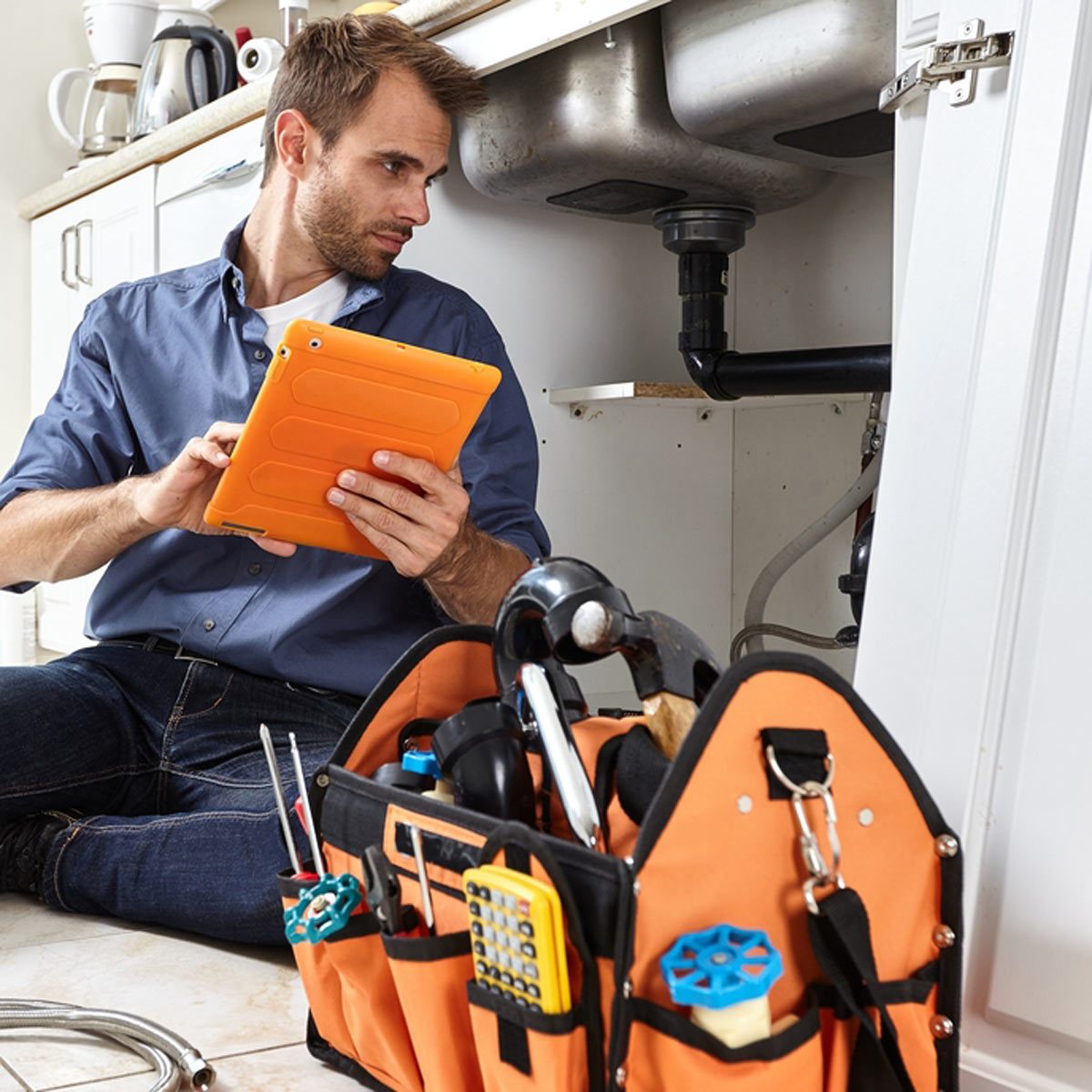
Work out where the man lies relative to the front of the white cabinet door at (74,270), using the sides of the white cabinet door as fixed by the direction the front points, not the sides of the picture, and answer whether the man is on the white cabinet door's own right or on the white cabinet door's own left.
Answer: on the white cabinet door's own left

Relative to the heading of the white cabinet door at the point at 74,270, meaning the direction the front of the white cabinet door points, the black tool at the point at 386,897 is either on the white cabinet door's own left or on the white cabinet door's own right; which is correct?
on the white cabinet door's own left

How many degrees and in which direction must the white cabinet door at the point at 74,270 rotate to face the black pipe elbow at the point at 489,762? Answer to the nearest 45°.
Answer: approximately 45° to its left

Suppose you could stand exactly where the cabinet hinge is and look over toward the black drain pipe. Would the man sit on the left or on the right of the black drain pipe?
left

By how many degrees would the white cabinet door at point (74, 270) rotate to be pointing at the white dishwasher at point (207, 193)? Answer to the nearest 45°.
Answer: approximately 45° to its left

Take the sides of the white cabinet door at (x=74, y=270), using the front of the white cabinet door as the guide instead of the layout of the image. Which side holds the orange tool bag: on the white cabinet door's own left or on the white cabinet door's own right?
on the white cabinet door's own left

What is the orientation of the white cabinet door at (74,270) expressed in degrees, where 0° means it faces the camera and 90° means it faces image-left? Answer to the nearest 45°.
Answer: approximately 45°

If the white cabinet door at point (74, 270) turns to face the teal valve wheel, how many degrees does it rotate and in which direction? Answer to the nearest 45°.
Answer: approximately 45° to its left

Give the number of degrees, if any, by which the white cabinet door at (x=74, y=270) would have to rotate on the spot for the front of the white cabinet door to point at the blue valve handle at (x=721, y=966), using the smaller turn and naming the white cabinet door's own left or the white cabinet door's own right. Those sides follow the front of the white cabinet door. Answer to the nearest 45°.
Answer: approximately 45° to the white cabinet door's own left

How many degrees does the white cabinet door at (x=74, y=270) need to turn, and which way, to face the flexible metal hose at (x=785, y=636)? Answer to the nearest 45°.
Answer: approximately 90° to its left
